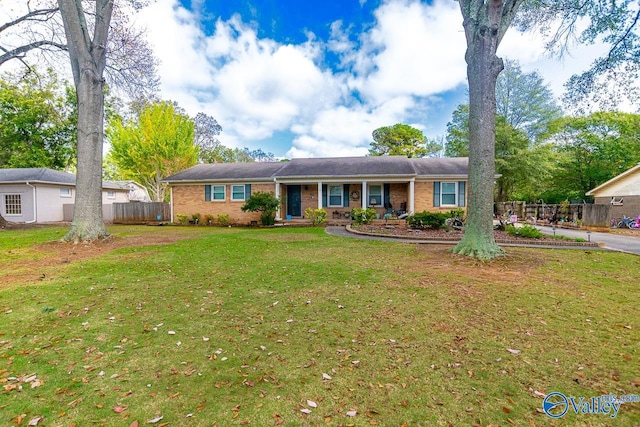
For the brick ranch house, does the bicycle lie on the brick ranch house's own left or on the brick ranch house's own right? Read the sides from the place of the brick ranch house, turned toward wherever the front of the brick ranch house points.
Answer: on the brick ranch house's own left

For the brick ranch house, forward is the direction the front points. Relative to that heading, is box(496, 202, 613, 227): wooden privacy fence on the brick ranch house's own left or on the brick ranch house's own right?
on the brick ranch house's own left

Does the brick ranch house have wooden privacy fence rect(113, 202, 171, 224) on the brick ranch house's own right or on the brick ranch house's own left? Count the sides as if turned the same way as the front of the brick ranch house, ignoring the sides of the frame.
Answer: on the brick ranch house's own right

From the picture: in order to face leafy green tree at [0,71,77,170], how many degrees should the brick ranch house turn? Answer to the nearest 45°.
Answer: approximately 90° to its right

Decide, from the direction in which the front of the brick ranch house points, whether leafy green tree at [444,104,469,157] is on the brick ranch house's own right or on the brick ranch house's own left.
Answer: on the brick ranch house's own left

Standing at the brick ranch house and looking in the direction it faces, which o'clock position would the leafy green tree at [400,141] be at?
The leafy green tree is roughly at 7 o'clock from the brick ranch house.

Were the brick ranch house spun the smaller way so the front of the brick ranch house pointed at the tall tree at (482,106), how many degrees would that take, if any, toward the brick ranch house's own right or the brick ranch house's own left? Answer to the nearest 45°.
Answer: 0° — it already faces it

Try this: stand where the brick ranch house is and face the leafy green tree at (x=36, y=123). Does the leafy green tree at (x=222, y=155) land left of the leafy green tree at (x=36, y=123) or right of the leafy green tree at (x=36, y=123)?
right

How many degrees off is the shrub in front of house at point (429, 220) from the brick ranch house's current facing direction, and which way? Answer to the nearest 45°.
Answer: approximately 45° to its left

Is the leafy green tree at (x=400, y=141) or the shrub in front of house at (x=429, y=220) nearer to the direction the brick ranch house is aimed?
the shrub in front of house

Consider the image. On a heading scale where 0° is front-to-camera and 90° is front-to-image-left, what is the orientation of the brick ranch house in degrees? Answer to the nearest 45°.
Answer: approximately 0°

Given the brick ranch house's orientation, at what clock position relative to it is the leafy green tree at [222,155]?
The leafy green tree is roughly at 5 o'clock from the brick ranch house.

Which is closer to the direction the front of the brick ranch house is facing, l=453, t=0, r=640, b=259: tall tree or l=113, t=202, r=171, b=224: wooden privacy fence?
the tall tree

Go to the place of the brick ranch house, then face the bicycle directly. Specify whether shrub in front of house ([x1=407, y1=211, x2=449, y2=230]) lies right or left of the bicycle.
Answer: right

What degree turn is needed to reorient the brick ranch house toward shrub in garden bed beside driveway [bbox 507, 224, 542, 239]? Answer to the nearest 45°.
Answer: approximately 45° to its left

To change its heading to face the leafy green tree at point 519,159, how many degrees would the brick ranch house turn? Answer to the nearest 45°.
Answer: approximately 90° to its left
